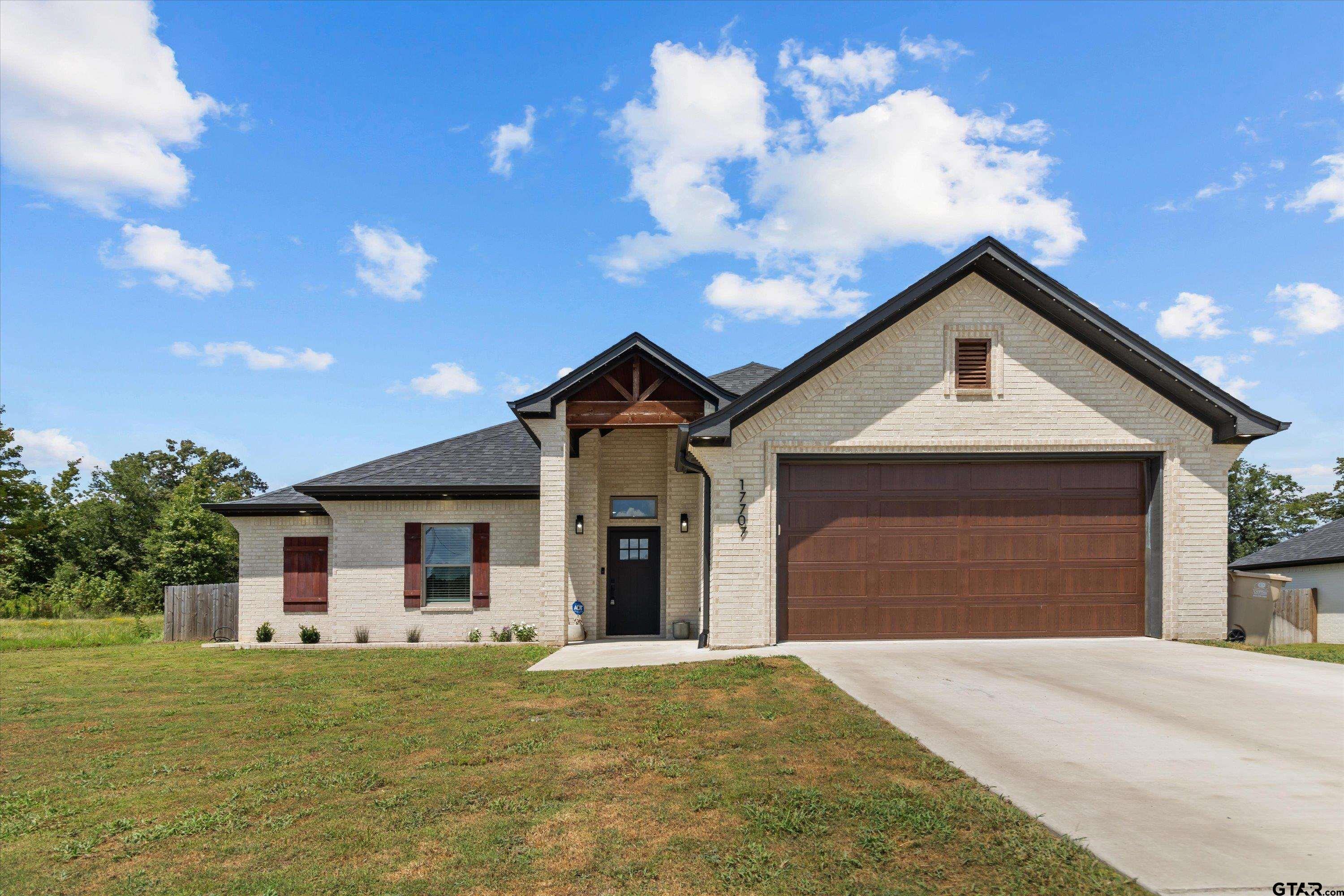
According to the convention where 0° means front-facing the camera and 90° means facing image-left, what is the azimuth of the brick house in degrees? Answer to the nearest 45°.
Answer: approximately 0°

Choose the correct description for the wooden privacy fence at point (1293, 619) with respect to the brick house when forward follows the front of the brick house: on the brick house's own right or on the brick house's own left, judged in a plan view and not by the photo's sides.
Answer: on the brick house's own left
